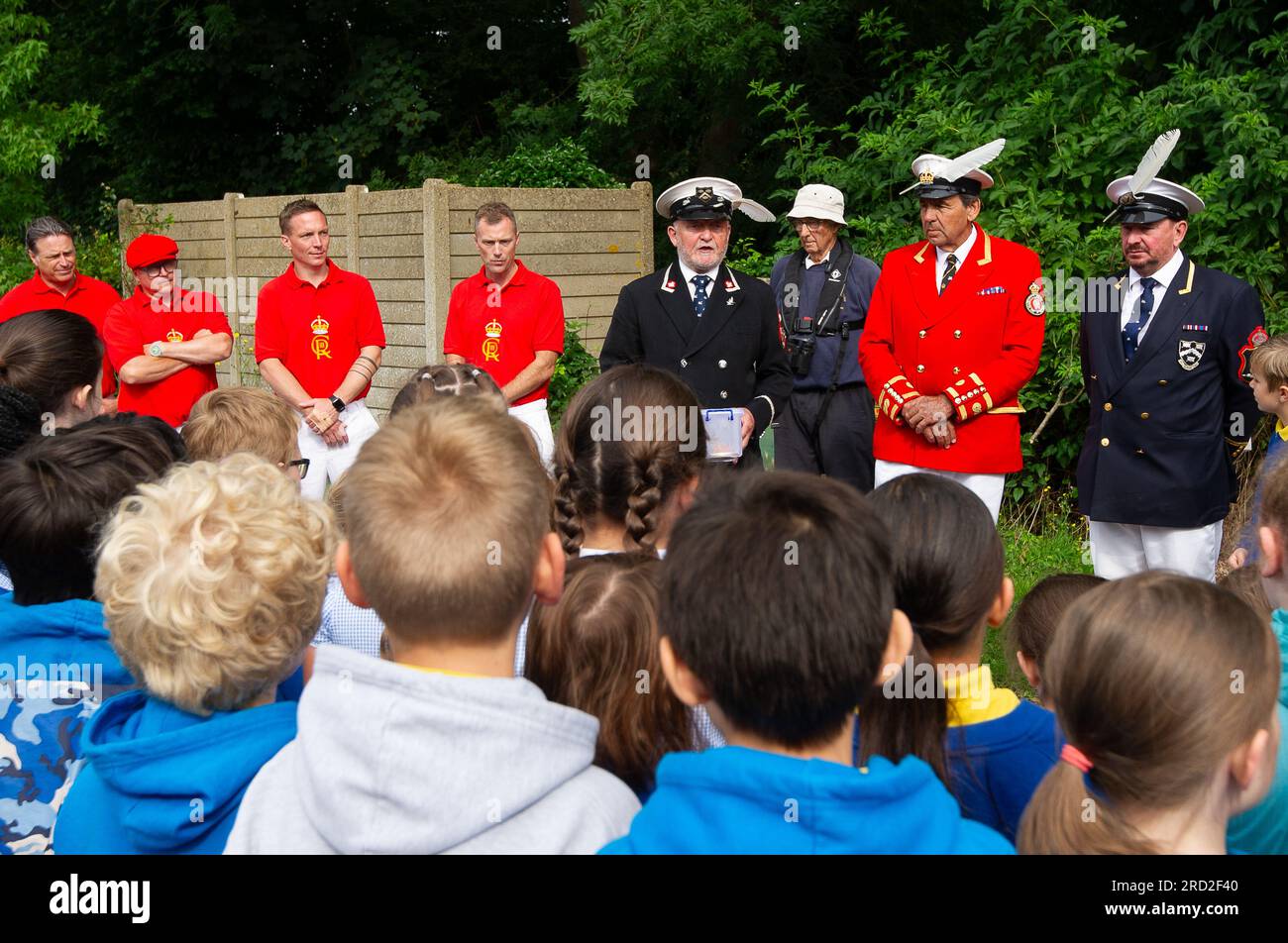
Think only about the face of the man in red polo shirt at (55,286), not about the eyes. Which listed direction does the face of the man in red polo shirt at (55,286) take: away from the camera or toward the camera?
toward the camera

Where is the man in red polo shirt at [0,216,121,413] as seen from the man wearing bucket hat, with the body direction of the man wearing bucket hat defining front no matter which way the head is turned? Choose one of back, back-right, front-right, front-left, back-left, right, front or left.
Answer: front-right

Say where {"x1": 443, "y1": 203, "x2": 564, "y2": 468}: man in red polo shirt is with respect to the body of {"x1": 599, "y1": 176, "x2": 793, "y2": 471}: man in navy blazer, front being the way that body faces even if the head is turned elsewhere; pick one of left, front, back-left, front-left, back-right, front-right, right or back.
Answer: back-right

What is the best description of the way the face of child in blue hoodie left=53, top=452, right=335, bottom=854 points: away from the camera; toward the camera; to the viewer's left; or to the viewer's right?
away from the camera

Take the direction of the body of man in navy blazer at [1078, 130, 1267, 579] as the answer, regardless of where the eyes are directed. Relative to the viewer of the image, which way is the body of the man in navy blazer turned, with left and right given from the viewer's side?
facing the viewer and to the left of the viewer

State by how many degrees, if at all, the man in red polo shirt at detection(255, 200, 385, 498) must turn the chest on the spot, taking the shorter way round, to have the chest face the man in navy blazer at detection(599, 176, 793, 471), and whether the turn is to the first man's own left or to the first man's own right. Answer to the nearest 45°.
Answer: approximately 45° to the first man's own left

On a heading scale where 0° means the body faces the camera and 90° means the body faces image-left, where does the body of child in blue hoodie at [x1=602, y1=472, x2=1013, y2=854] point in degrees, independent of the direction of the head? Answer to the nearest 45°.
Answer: approximately 180°

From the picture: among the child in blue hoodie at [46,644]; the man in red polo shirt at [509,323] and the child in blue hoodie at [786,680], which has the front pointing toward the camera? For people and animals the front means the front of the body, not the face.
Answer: the man in red polo shirt

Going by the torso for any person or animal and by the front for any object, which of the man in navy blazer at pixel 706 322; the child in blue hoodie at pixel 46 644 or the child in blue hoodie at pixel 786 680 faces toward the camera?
the man in navy blazer

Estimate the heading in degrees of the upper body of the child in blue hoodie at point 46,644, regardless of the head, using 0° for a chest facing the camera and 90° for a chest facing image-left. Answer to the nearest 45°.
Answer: approximately 180°

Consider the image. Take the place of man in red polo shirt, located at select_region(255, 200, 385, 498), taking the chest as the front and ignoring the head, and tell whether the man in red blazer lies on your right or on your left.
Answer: on your left

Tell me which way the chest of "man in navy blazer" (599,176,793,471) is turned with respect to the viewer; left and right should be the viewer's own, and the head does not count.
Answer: facing the viewer

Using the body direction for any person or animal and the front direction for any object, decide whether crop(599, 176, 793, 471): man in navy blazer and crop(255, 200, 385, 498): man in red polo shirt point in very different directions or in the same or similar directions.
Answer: same or similar directions

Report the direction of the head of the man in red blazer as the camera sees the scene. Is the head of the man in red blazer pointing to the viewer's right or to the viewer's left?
to the viewer's left

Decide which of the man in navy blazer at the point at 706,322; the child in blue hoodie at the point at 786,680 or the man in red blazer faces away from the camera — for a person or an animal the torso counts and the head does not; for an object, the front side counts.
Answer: the child in blue hoodie

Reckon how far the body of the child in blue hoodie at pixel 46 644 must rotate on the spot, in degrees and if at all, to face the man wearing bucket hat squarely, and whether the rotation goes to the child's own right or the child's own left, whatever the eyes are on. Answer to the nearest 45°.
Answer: approximately 45° to the child's own right

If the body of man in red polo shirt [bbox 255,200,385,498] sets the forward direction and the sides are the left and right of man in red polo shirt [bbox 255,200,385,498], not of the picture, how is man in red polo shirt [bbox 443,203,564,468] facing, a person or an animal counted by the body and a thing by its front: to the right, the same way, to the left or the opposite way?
the same way

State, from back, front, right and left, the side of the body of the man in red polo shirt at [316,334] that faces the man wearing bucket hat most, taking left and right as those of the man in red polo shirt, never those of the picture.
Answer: left

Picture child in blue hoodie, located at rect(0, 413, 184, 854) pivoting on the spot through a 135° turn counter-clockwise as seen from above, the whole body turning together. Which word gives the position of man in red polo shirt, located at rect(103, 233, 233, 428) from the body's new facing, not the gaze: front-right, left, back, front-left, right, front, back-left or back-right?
back-right

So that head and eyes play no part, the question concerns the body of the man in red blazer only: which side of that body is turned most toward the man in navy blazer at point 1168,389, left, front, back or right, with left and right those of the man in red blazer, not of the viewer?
left
